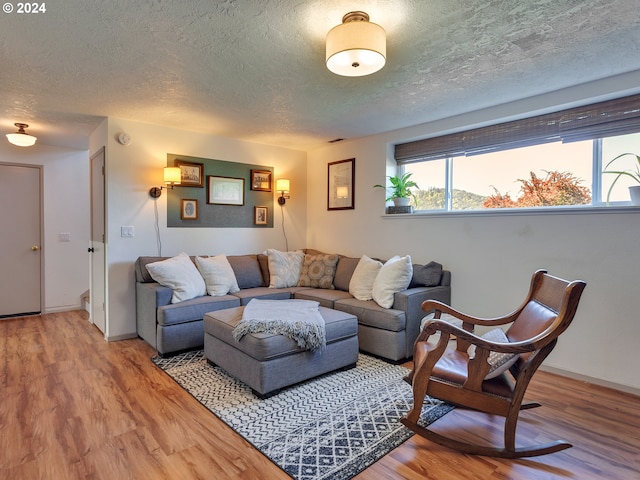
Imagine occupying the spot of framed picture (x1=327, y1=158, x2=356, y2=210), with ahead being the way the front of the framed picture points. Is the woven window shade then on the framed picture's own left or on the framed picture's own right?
on the framed picture's own left

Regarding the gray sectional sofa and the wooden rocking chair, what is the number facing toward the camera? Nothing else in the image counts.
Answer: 1

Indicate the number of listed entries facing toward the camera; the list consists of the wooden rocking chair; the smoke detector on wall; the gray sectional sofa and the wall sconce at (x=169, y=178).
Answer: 3

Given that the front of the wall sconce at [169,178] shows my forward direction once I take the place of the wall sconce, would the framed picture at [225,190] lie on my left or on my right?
on my left

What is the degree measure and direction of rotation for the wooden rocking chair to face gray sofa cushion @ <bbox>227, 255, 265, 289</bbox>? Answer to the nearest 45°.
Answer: approximately 45° to its right

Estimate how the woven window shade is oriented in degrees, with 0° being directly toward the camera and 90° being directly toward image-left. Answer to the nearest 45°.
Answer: approximately 45°
